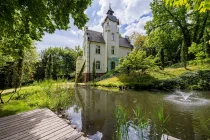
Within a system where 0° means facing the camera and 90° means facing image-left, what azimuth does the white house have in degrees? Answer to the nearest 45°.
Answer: approximately 315°

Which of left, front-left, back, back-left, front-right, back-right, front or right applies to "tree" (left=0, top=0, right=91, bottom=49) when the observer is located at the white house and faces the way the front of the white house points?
front-right

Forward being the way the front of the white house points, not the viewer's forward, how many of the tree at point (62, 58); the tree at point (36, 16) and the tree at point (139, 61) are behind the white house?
1

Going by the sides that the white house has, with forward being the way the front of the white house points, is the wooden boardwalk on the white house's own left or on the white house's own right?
on the white house's own right

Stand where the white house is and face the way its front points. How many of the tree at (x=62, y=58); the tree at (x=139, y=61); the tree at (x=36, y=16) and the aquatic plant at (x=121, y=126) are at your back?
1

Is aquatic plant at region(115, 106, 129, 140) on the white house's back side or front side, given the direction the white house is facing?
on the front side

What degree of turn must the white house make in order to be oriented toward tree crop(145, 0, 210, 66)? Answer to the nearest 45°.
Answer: approximately 45° to its left
